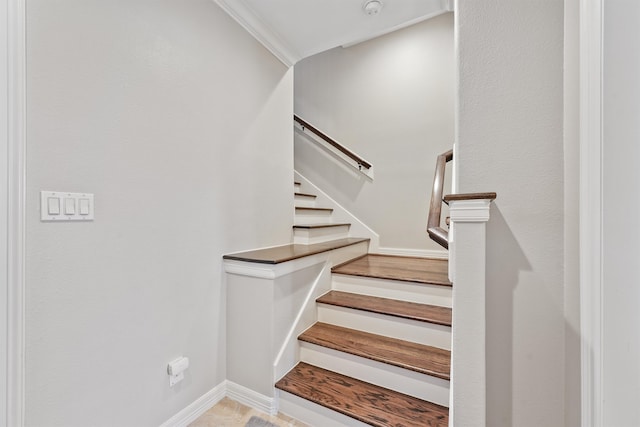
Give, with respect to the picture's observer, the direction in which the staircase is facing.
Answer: facing the viewer and to the left of the viewer
